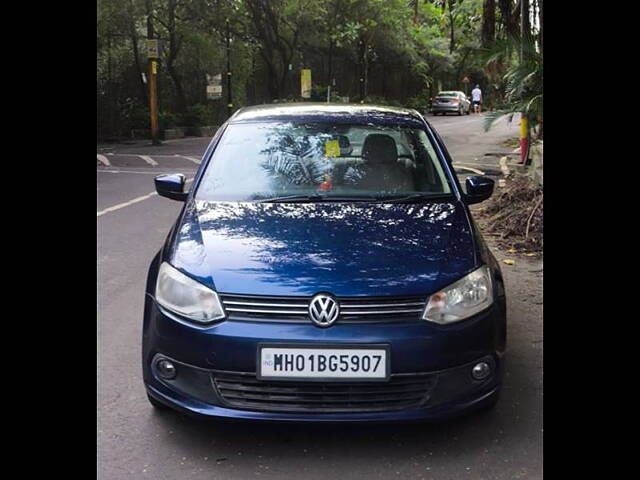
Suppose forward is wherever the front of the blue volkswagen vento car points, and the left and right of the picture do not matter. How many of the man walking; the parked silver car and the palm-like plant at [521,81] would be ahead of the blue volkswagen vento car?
0

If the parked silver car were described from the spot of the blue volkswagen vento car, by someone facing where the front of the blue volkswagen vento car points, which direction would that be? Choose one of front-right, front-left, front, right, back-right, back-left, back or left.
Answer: back

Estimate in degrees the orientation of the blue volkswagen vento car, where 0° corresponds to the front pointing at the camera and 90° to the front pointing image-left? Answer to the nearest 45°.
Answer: approximately 0°

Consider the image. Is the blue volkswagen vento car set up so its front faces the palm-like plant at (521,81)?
no

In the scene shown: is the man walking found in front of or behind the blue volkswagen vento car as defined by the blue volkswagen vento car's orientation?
behind
